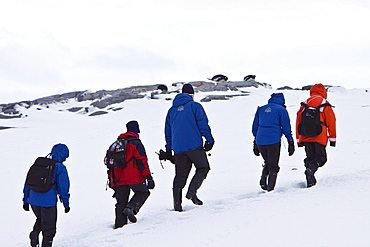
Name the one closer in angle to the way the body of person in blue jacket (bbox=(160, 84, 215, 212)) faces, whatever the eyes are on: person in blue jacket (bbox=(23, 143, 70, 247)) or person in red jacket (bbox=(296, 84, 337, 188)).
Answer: the person in red jacket

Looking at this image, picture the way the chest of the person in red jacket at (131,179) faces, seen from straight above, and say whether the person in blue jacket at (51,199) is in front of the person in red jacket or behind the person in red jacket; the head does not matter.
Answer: behind

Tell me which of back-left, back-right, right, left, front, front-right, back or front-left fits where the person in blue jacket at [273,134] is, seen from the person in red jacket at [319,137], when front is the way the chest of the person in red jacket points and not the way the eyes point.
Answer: back-left

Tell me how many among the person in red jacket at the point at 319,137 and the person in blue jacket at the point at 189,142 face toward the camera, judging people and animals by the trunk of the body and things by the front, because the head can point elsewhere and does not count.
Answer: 0

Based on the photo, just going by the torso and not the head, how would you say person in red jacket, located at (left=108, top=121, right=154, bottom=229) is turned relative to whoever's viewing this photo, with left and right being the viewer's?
facing away from the viewer and to the right of the viewer

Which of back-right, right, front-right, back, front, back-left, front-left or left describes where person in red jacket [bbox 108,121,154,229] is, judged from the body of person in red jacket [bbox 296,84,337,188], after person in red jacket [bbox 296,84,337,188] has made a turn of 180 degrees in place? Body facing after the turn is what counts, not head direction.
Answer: front

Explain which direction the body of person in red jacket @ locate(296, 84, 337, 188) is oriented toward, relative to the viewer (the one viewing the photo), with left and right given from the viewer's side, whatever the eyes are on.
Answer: facing away from the viewer and to the right of the viewer

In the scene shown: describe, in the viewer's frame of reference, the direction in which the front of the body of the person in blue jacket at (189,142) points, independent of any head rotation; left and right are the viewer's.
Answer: facing away from the viewer and to the right of the viewer
